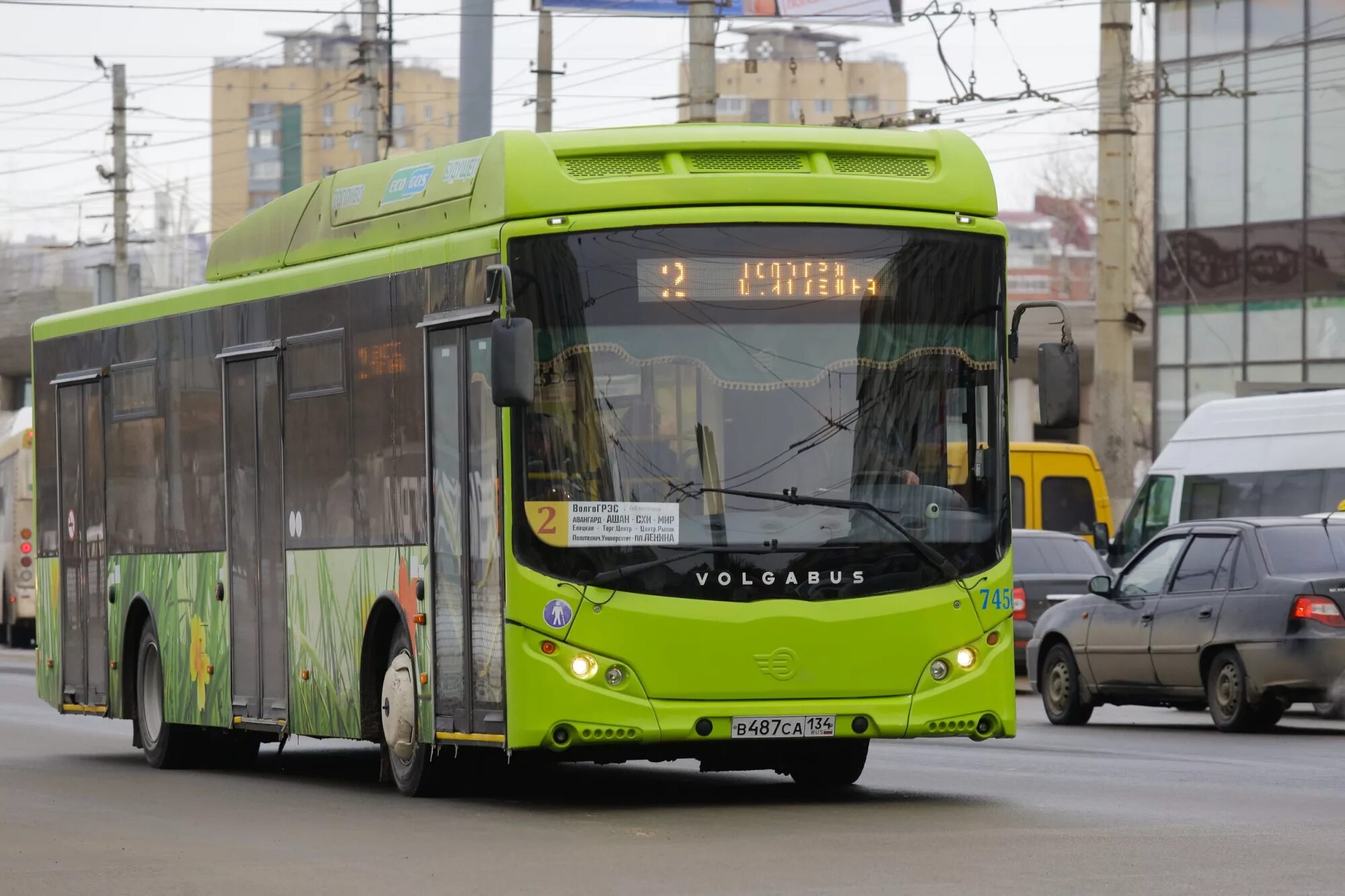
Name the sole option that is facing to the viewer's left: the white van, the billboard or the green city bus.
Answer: the white van

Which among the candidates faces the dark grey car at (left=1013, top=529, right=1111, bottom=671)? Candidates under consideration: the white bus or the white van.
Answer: the white van

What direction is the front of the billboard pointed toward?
toward the camera

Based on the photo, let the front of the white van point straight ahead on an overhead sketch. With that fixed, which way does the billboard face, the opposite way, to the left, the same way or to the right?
to the left

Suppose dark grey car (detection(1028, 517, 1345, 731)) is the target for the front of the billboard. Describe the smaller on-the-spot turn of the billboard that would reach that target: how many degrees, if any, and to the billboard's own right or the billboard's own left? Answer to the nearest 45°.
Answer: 0° — it already faces it

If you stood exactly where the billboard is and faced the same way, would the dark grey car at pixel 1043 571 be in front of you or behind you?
in front

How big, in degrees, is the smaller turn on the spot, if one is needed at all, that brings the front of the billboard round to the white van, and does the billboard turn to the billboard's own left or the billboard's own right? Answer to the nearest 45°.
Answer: approximately 45° to the billboard's own left

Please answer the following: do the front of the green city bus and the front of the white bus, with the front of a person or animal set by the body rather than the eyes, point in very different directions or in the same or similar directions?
very different directions

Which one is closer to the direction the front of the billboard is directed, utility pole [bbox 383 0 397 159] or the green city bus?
the green city bus

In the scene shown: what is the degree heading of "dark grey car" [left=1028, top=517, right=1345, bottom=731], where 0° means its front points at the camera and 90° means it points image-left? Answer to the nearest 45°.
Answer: approximately 135°

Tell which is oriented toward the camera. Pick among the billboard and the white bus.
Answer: the billboard

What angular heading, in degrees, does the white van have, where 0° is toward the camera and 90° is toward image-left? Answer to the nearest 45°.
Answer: approximately 90°

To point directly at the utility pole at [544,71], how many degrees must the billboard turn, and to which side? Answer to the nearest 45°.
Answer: approximately 90° to its right

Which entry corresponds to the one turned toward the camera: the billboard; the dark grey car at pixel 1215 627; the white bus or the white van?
the billboard

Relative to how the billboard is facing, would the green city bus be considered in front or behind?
in front
